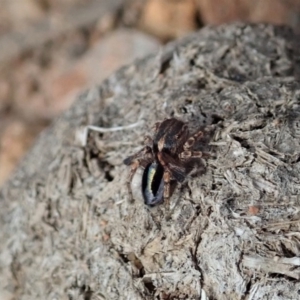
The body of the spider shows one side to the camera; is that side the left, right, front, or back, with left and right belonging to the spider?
back
